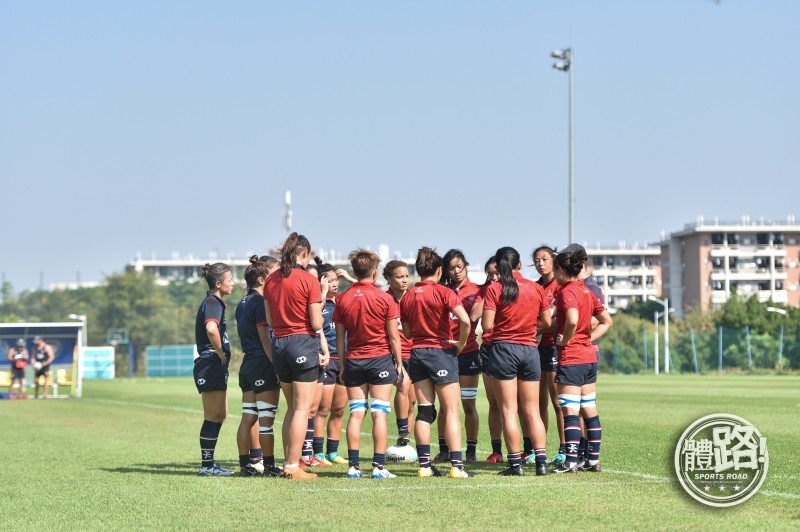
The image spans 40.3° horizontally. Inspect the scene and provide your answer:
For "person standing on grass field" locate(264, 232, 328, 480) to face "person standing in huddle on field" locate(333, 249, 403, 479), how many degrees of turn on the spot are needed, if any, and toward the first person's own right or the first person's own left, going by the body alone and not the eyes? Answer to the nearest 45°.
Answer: approximately 45° to the first person's own right

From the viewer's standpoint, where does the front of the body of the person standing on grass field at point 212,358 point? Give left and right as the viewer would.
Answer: facing to the right of the viewer

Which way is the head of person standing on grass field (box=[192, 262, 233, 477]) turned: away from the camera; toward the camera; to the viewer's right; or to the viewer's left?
to the viewer's right

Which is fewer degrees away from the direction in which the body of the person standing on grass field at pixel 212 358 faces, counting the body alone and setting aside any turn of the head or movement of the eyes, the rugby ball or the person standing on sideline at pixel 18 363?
the rugby ball

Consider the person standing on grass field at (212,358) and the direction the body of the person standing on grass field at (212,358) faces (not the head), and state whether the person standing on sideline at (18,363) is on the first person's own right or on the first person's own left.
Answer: on the first person's own left

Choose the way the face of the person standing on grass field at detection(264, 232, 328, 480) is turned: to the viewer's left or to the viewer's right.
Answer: to the viewer's right

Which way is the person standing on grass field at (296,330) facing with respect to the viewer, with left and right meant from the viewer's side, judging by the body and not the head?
facing away from the viewer and to the right of the viewer

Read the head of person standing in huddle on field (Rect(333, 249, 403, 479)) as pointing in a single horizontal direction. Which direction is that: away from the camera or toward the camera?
away from the camera
